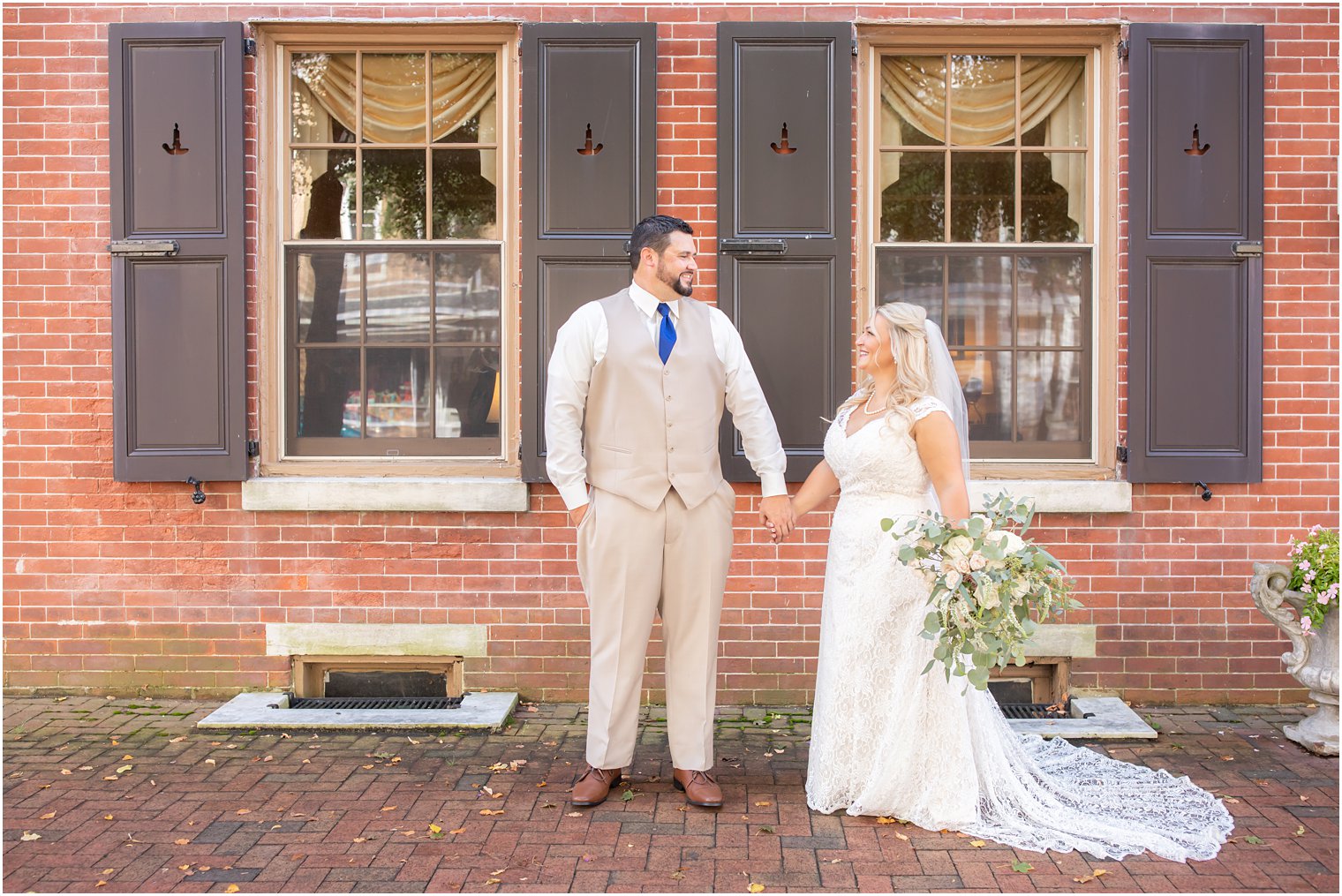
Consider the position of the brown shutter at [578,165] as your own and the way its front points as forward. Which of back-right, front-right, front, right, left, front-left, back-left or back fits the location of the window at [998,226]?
left

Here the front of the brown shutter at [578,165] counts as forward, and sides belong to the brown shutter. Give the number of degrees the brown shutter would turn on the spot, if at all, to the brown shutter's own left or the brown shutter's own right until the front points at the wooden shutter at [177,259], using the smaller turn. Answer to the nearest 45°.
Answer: approximately 90° to the brown shutter's own right

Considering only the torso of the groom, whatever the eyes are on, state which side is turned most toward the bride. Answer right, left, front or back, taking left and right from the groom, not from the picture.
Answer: left

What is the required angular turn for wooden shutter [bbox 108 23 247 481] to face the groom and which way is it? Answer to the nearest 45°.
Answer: approximately 45° to its left

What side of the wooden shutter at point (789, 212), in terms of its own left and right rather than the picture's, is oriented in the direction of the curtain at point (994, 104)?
left

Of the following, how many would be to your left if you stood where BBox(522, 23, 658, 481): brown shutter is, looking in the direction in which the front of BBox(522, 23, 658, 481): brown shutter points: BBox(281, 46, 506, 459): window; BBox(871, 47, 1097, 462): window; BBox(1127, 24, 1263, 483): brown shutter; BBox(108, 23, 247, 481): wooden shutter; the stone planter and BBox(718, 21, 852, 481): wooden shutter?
4
